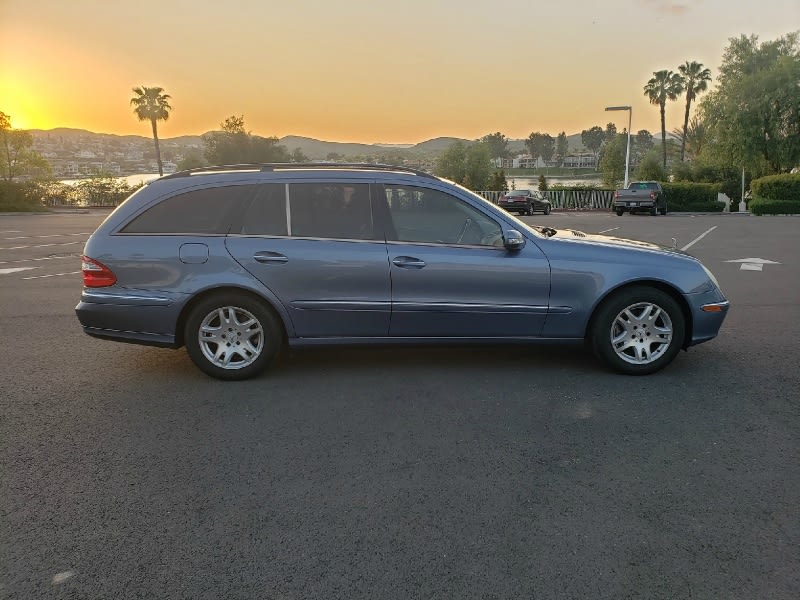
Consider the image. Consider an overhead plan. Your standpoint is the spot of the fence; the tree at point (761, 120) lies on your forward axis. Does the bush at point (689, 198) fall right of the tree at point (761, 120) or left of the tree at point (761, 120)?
right

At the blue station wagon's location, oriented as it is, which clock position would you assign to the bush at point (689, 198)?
The bush is roughly at 10 o'clock from the blue station wagon.

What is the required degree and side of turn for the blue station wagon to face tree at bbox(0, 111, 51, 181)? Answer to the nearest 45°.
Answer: approximately 135° to its left

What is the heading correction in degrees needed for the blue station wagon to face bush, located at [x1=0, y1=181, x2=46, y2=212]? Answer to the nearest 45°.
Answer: approximately 135° to its left

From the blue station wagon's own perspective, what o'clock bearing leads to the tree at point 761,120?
The tree is roughly at 10 o'clock from the blue station wagon.

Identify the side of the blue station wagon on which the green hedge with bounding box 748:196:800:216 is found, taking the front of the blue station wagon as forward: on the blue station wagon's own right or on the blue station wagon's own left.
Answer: on the blue station wagon's own left

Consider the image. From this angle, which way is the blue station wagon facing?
to the viewer's right

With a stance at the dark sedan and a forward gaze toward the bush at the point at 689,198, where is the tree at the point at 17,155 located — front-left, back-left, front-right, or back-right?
back-left

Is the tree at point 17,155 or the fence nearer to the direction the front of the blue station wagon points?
the fence

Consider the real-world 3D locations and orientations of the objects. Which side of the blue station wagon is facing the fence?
left
